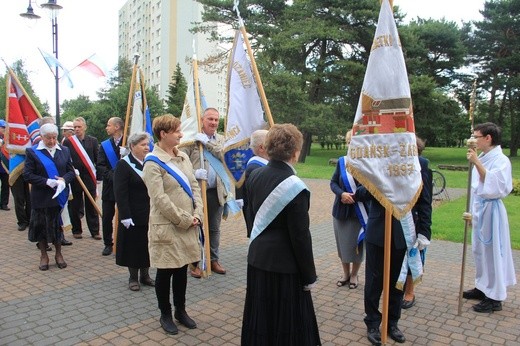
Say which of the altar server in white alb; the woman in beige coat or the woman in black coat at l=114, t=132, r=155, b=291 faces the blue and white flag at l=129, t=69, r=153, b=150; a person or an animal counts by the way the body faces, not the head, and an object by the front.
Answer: the altar server in white alb

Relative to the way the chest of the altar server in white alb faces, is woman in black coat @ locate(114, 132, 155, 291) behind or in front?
in front

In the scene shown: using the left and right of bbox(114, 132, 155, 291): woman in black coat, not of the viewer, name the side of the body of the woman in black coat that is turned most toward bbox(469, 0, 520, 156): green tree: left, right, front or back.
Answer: left

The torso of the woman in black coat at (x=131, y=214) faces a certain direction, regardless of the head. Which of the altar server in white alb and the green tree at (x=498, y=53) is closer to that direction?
the altar server in white alb

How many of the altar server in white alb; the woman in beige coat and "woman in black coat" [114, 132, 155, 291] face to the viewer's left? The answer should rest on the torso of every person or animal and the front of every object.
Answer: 1

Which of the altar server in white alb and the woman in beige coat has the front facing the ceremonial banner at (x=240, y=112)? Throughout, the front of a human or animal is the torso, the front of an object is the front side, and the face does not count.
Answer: the altar server in white alb

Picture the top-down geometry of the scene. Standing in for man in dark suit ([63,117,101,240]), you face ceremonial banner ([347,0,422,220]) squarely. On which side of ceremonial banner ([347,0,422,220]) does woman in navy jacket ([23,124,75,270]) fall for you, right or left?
right

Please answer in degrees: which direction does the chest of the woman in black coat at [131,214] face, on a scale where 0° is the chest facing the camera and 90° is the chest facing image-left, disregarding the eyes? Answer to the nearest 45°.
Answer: approximately 315°

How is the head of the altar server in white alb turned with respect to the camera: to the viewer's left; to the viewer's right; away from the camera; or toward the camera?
to the viewer's left

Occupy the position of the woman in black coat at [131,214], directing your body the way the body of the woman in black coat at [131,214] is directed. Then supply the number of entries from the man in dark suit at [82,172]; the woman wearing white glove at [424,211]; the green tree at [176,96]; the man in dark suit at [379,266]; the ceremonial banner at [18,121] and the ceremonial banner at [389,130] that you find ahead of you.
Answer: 3

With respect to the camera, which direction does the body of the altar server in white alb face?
to the viewer's left

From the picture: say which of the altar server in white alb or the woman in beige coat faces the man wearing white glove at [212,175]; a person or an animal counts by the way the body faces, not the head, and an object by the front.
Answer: the altar server in white alb

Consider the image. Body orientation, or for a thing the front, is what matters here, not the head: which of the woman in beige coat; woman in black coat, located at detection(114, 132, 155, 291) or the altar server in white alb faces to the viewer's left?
the altar server in white alb

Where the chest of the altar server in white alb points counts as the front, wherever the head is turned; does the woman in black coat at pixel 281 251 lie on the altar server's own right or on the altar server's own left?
on the altar server's own left

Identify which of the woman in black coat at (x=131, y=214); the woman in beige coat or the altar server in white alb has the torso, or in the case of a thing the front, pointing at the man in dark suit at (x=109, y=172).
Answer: the altar server in white alb
